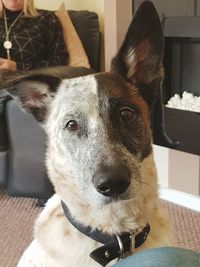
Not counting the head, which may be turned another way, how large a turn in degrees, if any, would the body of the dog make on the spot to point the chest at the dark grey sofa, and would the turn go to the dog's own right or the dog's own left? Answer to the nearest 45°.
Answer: approximately 180°

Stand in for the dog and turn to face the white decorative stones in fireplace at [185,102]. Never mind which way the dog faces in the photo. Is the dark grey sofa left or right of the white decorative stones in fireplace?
left

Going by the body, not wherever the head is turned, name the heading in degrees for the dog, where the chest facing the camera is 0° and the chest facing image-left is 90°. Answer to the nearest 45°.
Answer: approximately 0°

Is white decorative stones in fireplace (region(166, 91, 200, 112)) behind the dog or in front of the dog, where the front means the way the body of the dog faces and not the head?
behind
